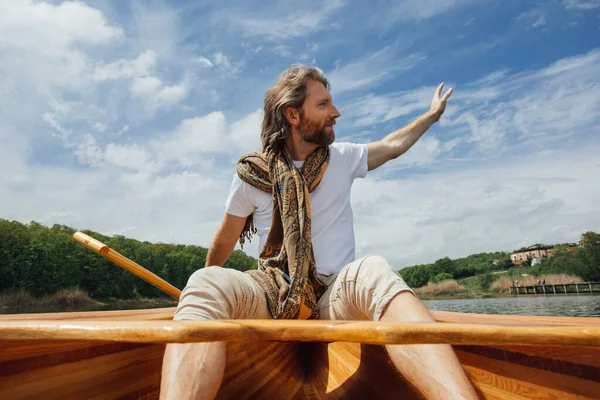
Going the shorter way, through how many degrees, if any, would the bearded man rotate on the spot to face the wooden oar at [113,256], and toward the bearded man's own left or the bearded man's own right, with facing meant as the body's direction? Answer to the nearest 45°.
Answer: approximately 135° to the bearded man's own right

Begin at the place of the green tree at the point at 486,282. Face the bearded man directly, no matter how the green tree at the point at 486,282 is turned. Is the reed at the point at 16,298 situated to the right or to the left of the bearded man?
right

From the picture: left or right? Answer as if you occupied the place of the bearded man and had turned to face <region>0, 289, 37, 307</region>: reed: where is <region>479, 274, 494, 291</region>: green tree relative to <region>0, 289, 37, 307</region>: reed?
right

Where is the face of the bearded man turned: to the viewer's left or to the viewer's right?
to the viewer's right

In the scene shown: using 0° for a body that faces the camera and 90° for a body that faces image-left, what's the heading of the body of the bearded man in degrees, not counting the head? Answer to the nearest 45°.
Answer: approximately 0°

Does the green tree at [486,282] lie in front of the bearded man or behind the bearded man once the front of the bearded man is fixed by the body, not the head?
behind

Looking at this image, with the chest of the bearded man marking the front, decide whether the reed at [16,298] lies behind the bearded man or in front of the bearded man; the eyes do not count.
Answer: behind
